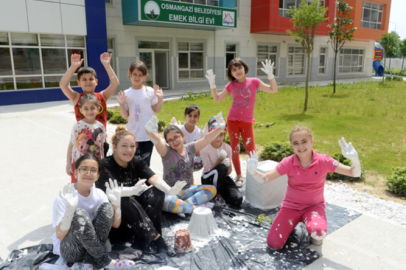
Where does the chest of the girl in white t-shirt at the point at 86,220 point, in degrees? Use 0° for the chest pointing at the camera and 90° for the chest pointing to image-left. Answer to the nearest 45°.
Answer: approximately 315°

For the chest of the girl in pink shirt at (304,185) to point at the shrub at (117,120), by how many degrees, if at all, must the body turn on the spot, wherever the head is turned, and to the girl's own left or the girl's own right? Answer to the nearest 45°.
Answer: approximately 135° to the girl's own right

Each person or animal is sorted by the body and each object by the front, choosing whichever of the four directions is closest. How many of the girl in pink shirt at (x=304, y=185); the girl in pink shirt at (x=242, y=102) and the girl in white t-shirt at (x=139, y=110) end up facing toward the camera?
3

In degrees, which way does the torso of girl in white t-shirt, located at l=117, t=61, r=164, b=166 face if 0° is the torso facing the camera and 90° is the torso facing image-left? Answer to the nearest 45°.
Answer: approximately 0°

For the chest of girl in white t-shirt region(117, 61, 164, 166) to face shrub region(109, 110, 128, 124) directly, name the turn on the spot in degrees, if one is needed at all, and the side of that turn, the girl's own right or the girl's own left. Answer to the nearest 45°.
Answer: approximately 180°

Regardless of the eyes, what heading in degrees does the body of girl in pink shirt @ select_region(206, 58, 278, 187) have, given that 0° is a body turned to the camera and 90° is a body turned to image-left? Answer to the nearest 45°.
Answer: approximately 0°

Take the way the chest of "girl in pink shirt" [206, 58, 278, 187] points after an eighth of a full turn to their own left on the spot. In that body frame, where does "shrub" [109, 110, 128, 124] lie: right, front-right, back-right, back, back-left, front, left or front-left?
back

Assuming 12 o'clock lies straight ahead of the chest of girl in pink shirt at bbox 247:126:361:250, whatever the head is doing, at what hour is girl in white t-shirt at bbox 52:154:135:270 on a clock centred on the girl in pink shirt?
The girl in white t-shirt is roughly at 2 o'clock from the girl in pink shirt.
